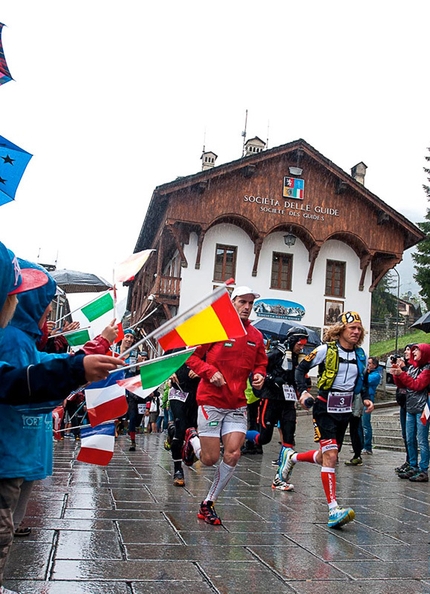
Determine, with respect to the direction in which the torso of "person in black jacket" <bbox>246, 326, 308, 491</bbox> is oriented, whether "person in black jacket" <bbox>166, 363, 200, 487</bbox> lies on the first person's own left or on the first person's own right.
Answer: on the first person's own right

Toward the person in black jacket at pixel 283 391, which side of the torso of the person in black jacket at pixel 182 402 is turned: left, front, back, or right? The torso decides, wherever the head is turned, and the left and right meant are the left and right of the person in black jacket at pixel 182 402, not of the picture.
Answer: left

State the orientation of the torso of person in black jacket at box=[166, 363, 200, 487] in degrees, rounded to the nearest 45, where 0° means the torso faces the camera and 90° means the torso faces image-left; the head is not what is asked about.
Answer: approximately 0°

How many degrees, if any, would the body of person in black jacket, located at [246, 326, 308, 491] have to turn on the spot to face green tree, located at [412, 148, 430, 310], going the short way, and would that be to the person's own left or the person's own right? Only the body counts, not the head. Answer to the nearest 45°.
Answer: approximately 135° to the person's own left

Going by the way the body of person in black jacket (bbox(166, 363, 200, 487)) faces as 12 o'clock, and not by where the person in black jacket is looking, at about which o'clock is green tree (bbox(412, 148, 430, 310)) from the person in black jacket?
The green tree is roughly at 7 o'clock from the person in black jacket.
